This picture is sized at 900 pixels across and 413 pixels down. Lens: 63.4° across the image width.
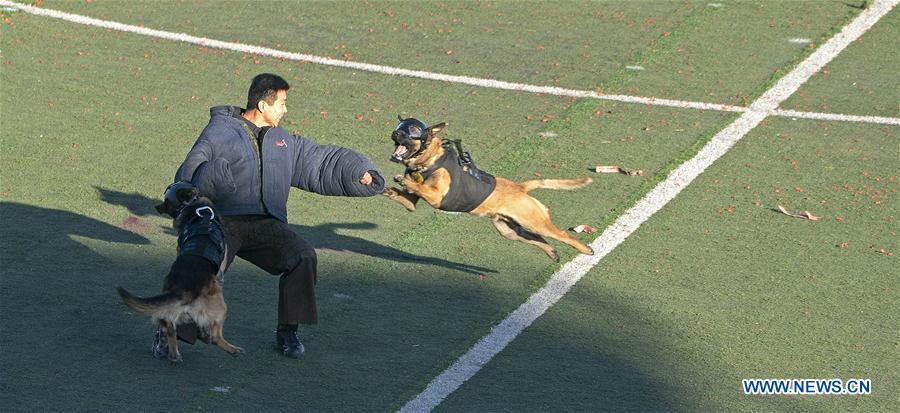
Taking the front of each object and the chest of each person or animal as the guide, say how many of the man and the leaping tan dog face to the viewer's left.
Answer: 1

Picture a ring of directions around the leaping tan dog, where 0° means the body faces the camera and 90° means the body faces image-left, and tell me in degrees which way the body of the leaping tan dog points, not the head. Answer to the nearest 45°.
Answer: approximately 90°

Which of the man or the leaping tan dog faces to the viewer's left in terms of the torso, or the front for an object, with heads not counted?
the leaping tan dog

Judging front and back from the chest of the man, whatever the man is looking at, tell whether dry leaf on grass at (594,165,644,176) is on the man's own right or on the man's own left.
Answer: on the man's own left

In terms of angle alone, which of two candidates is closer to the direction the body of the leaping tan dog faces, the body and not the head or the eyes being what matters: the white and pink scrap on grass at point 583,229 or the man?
the man

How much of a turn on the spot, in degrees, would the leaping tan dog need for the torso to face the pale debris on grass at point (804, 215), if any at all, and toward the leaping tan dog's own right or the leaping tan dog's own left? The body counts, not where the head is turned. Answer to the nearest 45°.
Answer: approximately 135° to the leaping tan dog's own right

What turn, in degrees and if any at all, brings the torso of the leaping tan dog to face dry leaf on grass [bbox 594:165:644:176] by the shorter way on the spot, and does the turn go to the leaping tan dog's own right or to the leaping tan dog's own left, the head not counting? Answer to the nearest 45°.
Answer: approximately 135° to the leaping tan dog's own right

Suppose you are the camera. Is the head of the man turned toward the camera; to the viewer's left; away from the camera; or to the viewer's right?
to the viewer's right

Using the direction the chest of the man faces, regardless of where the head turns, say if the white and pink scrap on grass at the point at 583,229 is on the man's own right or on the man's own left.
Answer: on the man's own left
